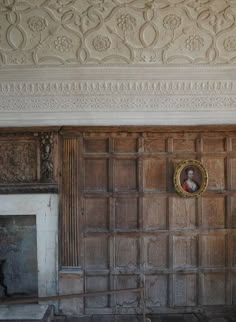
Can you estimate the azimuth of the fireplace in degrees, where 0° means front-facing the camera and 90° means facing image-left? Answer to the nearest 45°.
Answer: approximately 0°
